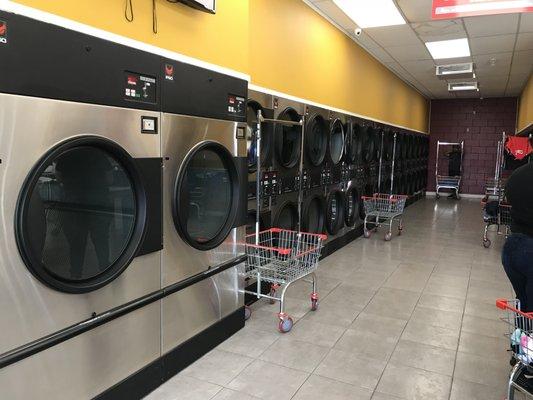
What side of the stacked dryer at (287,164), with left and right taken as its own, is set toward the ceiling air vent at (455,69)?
left

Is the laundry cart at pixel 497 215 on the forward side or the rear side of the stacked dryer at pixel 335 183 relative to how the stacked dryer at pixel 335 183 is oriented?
on the forward side

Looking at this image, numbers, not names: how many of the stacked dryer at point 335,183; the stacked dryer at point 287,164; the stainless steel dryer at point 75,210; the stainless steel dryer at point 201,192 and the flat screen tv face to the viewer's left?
0

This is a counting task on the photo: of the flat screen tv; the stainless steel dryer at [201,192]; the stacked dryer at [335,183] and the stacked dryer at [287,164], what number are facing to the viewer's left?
0

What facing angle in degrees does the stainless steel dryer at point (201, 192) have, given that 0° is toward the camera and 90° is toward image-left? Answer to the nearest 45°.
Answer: approximately 315°

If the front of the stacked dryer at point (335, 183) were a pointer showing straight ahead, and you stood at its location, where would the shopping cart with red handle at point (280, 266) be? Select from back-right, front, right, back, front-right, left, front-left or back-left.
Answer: right

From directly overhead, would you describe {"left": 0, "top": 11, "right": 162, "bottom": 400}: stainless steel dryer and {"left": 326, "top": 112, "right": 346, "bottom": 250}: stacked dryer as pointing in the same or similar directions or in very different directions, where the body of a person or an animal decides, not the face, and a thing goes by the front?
same or similar directions

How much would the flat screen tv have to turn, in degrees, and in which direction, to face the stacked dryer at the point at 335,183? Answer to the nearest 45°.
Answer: approximately 90° to its left

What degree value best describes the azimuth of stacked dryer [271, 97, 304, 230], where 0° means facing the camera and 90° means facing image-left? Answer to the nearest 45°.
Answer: approximately 315°

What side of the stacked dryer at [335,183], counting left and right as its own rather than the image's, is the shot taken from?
right

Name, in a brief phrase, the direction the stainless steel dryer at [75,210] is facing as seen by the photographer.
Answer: facing the viewer and to the right of the viewer

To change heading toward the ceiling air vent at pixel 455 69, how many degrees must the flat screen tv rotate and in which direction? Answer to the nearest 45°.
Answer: approximately 90° to its left

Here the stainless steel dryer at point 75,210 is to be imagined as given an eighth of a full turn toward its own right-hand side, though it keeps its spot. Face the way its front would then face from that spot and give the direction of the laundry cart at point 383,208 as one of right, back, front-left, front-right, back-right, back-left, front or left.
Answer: back-left

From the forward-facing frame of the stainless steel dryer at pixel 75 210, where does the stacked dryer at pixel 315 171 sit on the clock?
The stacked dryer is roughly at 9 o'clock from the stainless steel dryer.

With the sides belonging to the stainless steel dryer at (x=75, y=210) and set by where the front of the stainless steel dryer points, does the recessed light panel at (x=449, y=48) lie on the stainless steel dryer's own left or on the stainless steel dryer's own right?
on the stainless steel dryer's own left

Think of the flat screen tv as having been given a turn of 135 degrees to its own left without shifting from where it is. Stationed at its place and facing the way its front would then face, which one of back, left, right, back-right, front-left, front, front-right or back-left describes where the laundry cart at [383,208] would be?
front-right

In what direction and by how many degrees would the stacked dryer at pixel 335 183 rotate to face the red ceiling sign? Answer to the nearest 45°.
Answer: approximately 45° to its right

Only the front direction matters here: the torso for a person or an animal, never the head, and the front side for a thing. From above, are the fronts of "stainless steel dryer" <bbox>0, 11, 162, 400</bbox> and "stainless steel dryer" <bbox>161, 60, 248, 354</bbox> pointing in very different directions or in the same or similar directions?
same or similar directions
